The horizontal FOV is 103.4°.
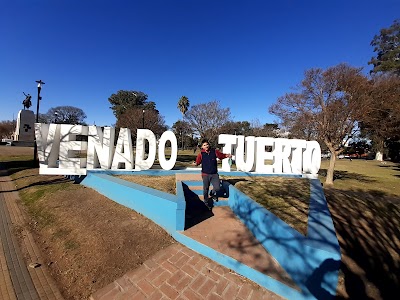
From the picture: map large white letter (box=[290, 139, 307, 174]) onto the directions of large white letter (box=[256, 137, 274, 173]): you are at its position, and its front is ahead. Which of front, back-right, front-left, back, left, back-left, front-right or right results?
back-left

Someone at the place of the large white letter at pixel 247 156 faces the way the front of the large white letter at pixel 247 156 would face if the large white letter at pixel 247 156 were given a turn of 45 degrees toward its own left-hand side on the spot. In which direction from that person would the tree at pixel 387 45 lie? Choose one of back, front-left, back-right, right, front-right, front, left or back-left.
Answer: left

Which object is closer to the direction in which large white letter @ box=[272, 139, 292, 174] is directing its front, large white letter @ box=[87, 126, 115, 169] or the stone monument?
the large white letter

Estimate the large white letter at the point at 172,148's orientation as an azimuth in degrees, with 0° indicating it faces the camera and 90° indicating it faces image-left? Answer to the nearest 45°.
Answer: approximately 0°

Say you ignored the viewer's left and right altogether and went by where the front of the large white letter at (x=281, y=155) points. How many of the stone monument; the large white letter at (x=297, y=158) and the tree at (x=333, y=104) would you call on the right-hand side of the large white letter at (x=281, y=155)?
1

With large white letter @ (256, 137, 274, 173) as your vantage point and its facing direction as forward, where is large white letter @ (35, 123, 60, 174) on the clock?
large white letter @ (35, 123, 60, 174) is roughly at 2 o'clock from large white letter @ (256, 137, 274, 173).

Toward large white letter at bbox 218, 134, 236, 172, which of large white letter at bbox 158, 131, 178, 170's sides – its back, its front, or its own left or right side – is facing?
left

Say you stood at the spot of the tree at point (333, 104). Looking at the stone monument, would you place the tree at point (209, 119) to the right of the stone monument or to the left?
right

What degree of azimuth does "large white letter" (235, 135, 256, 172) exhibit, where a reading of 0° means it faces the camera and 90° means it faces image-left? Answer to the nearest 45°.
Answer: approximately 0°

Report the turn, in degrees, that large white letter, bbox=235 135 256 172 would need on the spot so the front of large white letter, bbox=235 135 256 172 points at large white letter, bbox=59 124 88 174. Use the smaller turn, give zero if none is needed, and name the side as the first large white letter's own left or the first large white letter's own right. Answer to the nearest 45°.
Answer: approximately 45° to the first large white letter's own right

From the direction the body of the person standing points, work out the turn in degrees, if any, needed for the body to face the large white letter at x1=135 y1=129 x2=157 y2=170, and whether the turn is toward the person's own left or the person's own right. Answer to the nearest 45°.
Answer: approximately 135° to the person's own right
